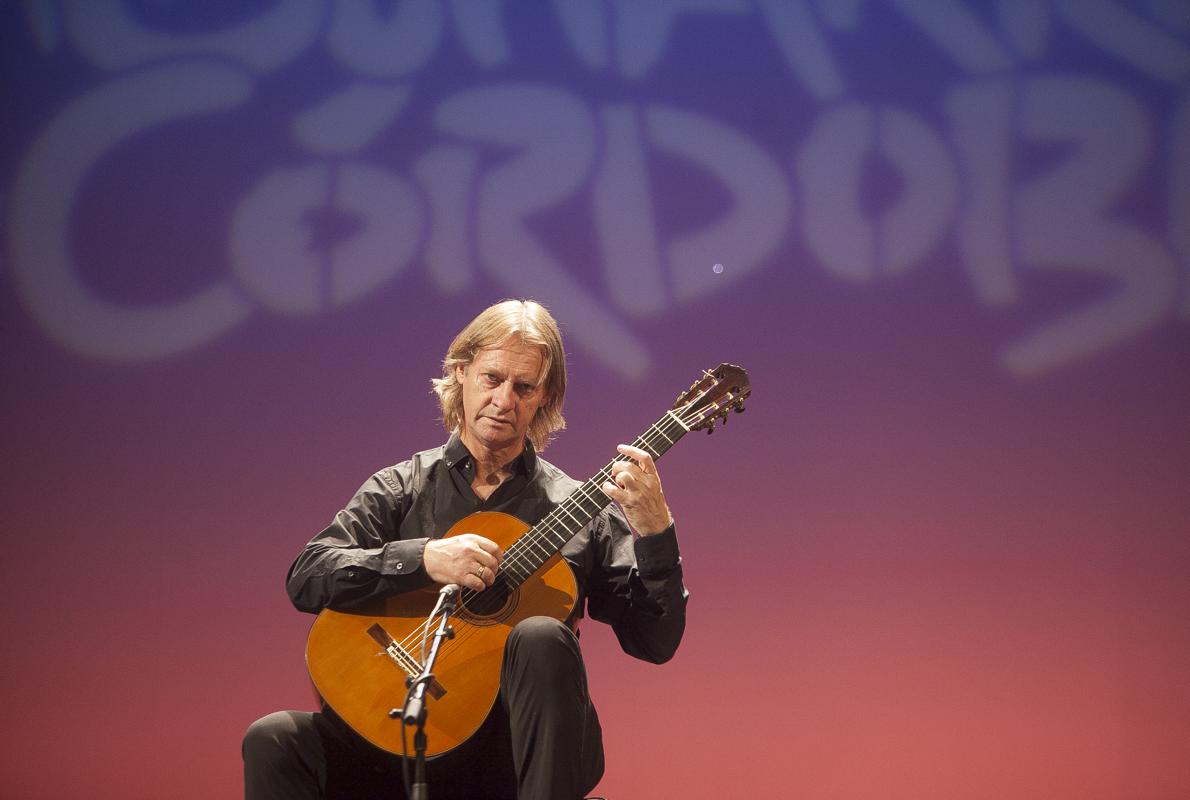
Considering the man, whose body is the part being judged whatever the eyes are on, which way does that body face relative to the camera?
toward the camera

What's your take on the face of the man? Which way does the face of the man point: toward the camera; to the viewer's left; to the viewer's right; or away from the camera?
toward the camera
